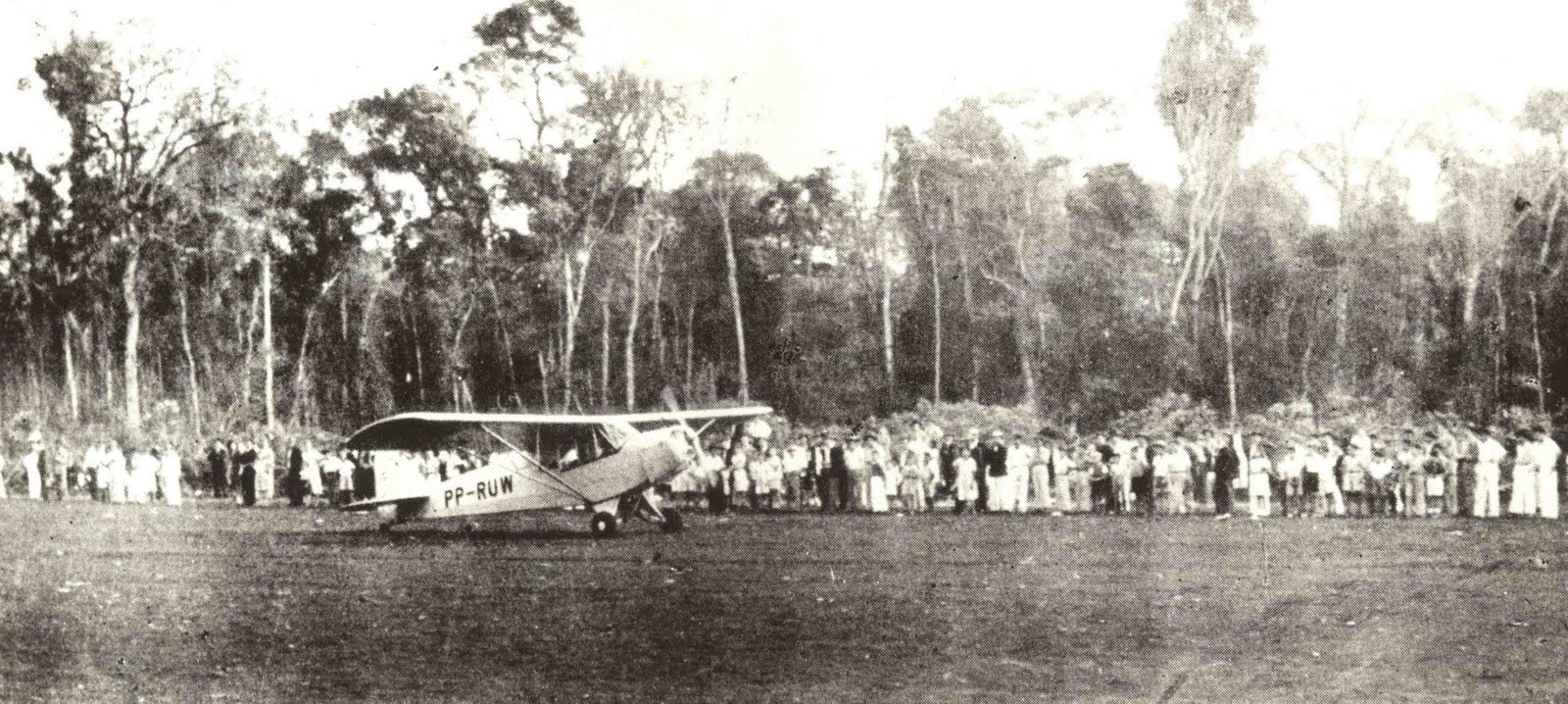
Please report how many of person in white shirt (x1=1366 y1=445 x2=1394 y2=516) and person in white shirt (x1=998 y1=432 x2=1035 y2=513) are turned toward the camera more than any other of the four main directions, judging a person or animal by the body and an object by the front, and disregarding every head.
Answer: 2

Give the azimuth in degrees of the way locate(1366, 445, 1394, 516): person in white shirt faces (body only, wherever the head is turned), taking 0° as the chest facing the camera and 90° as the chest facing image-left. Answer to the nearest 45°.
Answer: approximately 0°

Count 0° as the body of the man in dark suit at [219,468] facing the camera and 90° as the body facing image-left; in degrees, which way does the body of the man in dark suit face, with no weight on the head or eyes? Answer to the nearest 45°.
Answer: approximately 0°

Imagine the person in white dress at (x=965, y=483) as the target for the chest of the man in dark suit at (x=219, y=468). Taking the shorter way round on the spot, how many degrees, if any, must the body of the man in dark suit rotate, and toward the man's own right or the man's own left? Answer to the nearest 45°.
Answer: approximately 45° to the man's own left
